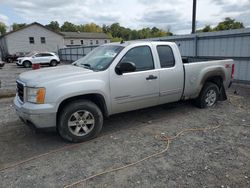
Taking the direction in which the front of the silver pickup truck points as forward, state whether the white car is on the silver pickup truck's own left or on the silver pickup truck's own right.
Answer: on the silver pickup truck's own right

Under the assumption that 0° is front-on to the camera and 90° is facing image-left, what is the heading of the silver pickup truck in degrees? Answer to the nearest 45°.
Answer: approximately 45°

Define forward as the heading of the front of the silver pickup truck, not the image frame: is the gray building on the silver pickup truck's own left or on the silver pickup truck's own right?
on the silver pickup truck's own right
